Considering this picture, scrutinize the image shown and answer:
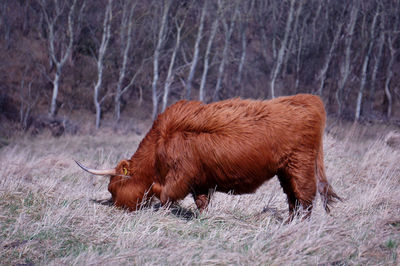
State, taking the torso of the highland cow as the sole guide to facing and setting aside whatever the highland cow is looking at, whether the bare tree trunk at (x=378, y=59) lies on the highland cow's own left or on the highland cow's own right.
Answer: on the highland cow's own right

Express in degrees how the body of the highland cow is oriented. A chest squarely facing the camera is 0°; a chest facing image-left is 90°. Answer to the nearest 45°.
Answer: approximately 90°
